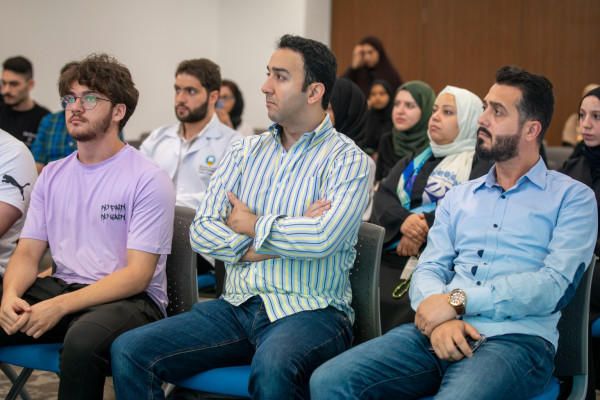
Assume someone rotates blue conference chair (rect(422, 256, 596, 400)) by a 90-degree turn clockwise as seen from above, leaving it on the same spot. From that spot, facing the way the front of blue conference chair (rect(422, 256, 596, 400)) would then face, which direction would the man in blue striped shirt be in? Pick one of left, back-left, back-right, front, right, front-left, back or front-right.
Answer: front-left

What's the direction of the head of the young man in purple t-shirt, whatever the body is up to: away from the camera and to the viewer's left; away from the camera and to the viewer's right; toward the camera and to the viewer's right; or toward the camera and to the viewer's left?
toward the camera and to the viewer's left

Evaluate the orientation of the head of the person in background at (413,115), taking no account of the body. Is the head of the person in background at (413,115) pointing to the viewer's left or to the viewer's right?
to the viewer's left

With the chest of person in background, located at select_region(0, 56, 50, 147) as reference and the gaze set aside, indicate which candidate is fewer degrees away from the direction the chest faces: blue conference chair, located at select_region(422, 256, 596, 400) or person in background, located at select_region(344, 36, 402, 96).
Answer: the blue conference chair

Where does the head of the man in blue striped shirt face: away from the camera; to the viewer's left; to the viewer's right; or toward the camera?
to the viewer's left

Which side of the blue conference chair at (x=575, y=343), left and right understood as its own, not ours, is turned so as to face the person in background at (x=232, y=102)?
right

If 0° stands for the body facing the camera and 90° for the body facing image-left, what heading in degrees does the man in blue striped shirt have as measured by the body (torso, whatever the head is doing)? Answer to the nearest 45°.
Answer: approximately 45°

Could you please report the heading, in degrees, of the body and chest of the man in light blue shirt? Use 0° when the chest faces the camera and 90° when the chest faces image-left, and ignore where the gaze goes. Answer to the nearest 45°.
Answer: approximately 45°

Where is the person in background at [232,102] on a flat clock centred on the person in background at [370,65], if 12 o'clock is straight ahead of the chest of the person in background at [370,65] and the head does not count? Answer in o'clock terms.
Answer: the person in background at [232,102] is roughly at 1 o'clock from the person in background at [370,65].

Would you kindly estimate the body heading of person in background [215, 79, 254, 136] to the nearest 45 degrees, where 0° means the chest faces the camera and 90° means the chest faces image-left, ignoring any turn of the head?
approximately 45°

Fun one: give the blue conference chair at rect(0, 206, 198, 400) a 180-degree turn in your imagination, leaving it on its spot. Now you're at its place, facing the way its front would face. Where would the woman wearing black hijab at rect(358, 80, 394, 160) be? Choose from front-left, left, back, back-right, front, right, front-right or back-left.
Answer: front

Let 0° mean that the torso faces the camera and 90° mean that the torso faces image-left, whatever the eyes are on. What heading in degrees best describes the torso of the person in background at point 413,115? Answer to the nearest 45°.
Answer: approximately 45°
